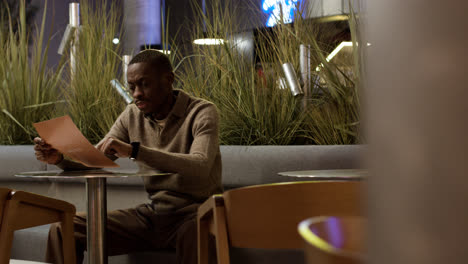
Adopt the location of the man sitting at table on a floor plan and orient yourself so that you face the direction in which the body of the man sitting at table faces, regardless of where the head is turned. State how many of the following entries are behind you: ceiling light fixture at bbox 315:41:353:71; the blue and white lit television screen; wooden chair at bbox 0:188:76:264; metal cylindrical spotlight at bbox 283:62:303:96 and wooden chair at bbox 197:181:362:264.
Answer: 3

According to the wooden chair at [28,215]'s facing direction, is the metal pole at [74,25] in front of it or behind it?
in front

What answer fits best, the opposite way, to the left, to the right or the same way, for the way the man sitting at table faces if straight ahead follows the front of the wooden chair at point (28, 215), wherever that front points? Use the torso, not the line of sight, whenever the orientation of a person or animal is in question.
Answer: the opposite way

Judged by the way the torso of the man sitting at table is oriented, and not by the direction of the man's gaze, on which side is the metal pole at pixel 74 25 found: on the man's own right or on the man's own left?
on the man's own right

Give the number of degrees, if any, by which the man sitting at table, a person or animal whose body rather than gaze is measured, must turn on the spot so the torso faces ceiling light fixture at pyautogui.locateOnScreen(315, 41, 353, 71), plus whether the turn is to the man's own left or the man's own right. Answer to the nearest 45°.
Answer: approximately 180°

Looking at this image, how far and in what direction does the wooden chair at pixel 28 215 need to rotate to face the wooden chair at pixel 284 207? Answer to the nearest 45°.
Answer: approximately 90° to its right

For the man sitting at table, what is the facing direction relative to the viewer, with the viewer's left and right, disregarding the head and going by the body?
facing the viewer and to the left of the viewer

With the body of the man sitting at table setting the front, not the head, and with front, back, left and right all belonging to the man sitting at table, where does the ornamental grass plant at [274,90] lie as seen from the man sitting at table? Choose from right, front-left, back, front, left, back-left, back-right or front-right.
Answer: back

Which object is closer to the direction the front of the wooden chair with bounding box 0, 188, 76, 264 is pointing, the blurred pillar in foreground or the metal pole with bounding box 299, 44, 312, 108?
the metal pole

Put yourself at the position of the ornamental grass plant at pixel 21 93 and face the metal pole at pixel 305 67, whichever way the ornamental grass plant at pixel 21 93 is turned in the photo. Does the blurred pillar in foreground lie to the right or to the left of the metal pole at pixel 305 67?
right

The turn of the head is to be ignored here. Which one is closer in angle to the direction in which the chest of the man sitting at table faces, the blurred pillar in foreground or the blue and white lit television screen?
the blurred pillar in foreground

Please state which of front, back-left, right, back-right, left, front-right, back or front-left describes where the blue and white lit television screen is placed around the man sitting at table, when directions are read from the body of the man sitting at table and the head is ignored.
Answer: back

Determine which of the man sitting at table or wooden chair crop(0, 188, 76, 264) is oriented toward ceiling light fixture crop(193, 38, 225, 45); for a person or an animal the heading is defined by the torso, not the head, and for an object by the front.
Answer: the wooden chair

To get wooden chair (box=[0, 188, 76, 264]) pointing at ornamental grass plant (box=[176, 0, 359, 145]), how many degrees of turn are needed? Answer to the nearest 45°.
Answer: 0° — it already faces it

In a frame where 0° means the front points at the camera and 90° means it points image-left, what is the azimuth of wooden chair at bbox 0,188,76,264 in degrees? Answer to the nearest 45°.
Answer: approximately 225°

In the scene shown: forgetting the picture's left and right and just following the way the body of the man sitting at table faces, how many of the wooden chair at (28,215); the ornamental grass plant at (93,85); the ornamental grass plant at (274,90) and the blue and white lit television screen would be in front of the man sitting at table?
1

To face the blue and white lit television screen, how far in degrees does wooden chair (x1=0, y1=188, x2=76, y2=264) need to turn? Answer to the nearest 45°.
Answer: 0° — it already faces it
